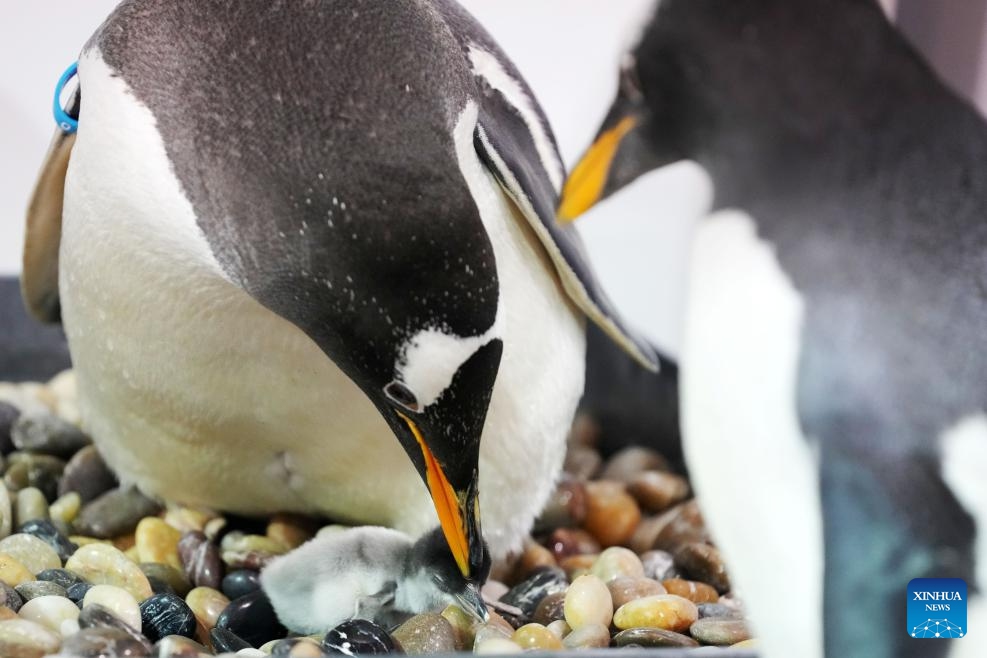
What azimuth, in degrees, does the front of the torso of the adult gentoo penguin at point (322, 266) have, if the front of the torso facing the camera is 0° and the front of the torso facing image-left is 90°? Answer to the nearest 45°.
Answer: approximately 0°

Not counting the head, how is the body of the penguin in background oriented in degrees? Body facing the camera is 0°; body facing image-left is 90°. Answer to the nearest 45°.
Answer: approximately 90°

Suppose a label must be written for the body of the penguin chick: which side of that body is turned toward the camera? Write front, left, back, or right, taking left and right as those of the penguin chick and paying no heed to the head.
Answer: right
